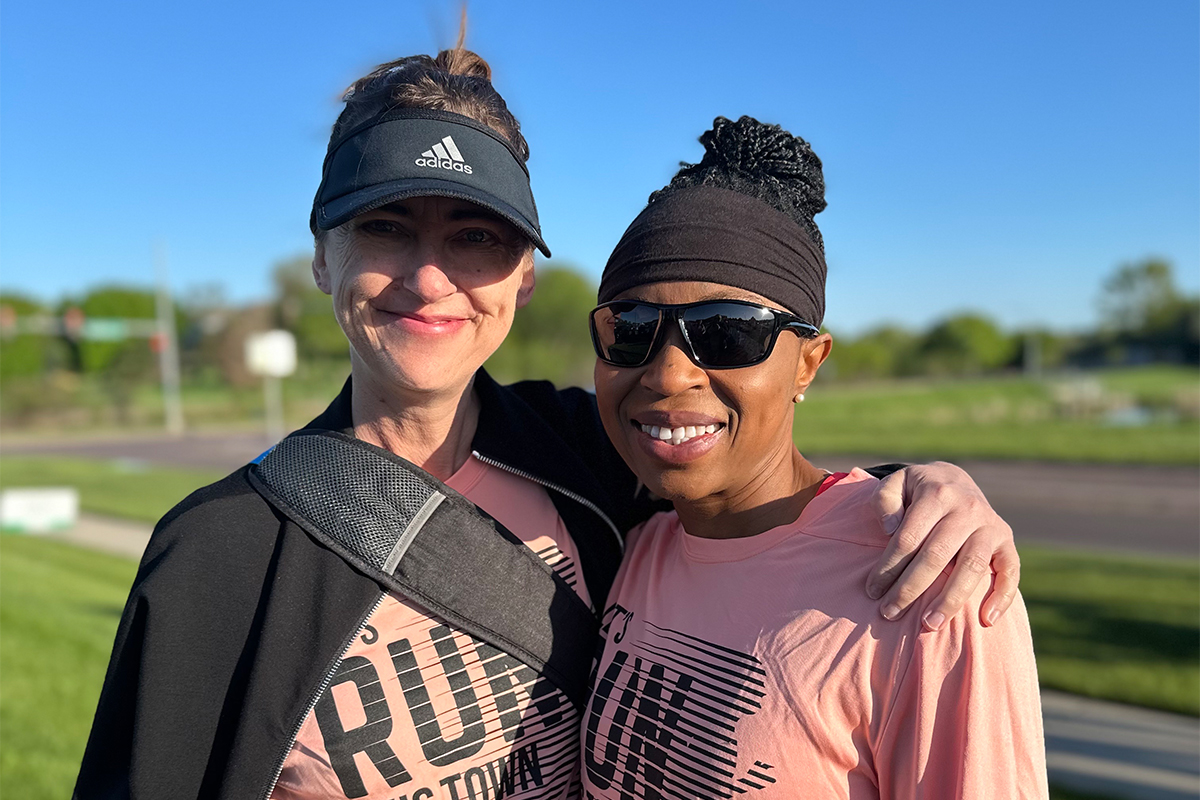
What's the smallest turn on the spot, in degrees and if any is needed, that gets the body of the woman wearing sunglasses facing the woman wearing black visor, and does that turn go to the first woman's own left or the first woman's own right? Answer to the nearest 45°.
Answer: approximately 45° to the first woman's own right

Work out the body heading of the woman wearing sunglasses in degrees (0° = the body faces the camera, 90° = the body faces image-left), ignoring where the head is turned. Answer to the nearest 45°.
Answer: approximately 45°
